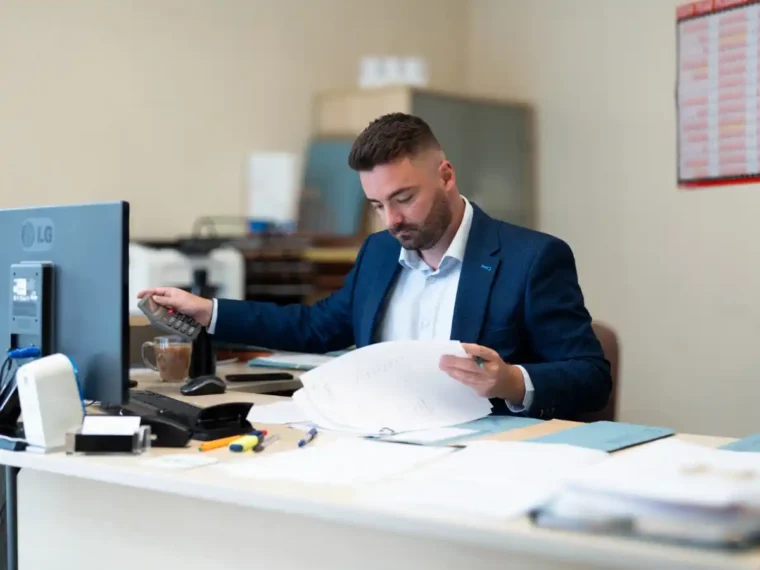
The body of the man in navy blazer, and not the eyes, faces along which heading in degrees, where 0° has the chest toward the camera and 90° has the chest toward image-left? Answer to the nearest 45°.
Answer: approximately 45°

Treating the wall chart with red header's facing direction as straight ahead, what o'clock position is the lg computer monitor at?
The lg computer monitor is roughly at 11 o'clock from the wall chart with red header.

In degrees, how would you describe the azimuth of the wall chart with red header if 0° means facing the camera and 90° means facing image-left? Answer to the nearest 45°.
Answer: approximately 45°

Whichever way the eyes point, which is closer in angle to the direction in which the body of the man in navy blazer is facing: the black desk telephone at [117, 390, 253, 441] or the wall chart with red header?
the black desk telephone

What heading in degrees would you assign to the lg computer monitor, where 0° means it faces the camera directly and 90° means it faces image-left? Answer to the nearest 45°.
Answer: approximately 225°

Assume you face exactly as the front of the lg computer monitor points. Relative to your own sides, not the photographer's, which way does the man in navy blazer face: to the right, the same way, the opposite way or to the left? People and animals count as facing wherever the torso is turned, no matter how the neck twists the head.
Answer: the opposite way
